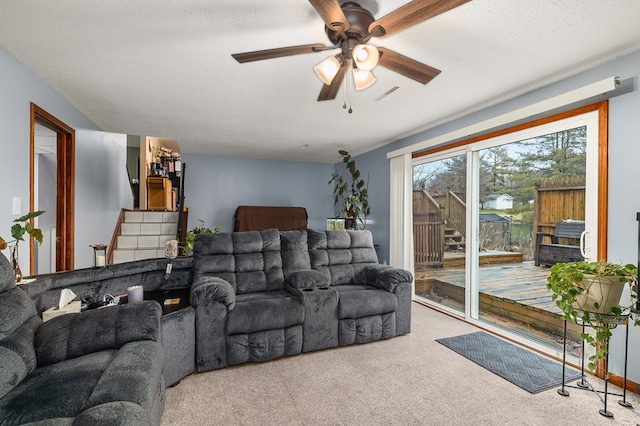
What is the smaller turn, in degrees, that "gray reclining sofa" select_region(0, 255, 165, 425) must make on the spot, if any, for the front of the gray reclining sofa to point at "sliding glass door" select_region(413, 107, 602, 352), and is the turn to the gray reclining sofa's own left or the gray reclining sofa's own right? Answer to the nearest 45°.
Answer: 0° — it already faces it

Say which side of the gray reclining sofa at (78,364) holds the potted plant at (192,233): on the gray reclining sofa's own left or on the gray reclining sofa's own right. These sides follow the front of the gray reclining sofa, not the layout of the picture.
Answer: on the gray reclining sofa's own left

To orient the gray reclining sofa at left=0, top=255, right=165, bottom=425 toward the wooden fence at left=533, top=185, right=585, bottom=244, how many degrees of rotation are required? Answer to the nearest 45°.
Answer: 0° — it already faces it

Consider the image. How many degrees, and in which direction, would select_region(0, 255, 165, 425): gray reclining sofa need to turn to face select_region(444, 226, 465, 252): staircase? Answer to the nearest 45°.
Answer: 0° — it already faces it

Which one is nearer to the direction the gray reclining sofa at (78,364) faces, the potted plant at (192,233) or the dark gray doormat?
the dark gray doormat

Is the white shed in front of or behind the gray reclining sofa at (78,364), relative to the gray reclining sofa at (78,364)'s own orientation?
in front

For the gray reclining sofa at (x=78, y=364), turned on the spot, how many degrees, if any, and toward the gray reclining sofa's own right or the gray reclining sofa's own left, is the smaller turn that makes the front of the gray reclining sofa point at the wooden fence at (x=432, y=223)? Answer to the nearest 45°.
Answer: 0° — it already faces it

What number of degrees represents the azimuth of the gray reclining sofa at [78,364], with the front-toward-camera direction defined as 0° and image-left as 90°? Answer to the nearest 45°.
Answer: approximately 270°
